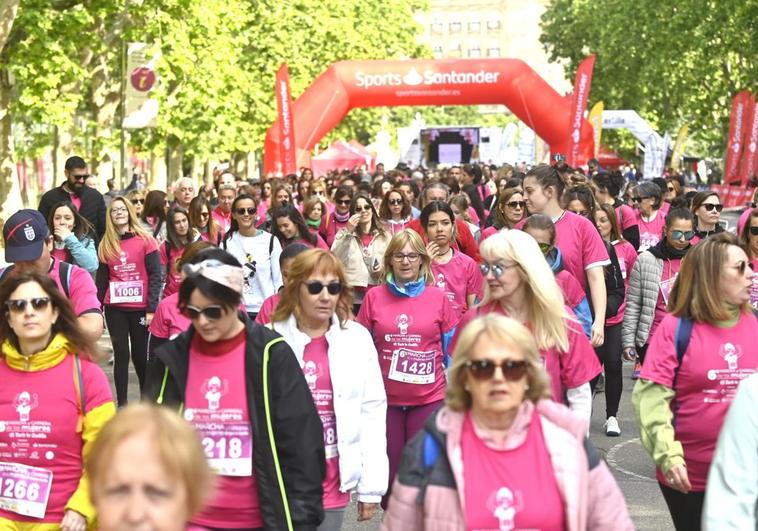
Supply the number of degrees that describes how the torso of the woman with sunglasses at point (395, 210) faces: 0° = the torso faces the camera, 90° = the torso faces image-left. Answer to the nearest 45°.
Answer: approximately 0°

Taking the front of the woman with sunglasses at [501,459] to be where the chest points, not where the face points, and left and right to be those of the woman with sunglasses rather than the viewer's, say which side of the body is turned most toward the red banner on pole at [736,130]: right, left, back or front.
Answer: back

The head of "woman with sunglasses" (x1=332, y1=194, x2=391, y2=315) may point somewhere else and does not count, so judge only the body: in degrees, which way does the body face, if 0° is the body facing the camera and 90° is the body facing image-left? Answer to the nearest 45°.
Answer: approximately 0°

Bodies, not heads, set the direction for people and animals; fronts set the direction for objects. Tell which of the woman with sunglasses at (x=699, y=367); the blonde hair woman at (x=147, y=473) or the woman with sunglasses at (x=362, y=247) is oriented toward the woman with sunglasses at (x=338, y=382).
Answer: the woman with sunglasses at (x=362, y=247)

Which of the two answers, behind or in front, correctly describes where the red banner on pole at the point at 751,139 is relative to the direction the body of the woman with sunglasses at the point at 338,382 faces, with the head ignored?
behind
